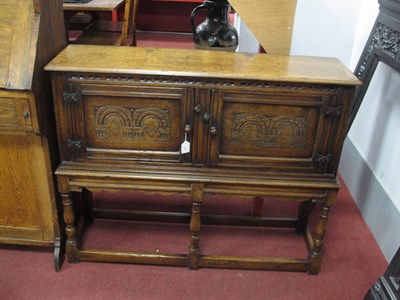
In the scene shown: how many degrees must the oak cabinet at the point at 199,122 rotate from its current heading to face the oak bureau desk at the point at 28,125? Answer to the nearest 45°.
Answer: approximately 90° to its right

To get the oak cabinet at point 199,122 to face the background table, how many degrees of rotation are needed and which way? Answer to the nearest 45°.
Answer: approximately 135° to its right

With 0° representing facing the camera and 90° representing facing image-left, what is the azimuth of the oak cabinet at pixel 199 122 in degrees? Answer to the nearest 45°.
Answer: approximately 0°

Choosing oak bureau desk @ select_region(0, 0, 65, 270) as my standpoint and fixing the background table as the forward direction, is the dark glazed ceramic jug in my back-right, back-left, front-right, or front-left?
front-right

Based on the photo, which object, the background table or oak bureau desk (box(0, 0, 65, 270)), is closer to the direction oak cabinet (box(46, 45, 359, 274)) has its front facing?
the oak bureau desk
